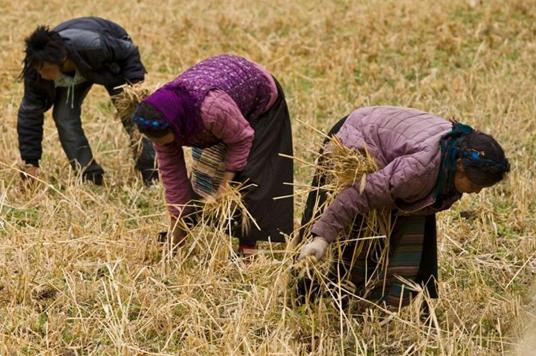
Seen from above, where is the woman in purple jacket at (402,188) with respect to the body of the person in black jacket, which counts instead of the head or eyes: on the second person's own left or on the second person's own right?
on the second person's own left

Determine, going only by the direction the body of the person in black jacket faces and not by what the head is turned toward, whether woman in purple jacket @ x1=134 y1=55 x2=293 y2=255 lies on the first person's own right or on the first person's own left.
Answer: on the first person's own left

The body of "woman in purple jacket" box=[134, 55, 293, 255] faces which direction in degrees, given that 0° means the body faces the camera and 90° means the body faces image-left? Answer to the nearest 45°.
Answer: approximately 45°

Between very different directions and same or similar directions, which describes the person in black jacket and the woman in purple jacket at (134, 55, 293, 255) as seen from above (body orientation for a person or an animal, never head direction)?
same or similar directions

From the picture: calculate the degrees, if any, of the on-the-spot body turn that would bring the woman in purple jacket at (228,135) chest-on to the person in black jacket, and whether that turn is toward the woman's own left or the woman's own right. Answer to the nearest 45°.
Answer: approximately 90° to the woman's own right

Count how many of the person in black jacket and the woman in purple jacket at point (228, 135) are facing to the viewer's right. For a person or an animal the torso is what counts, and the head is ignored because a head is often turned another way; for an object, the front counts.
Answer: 0

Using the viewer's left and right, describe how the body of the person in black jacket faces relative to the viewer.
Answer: facing the viewer and to the left of the viewer
